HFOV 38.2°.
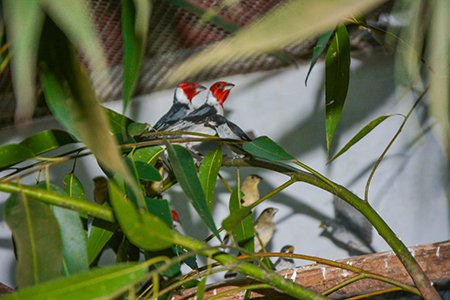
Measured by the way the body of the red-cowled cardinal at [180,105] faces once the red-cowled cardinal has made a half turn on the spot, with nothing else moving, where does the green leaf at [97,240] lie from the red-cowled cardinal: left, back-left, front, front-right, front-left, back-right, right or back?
left

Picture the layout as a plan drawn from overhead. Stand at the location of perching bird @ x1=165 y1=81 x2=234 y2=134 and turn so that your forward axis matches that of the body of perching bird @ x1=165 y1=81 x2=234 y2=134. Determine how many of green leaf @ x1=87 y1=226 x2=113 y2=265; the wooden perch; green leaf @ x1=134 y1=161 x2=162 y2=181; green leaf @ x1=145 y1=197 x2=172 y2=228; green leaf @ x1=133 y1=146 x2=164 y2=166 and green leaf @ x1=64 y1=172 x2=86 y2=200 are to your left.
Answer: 0

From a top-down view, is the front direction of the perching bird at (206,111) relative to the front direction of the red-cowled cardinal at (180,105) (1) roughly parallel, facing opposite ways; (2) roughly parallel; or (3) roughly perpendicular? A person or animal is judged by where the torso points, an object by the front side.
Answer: roughly parallel

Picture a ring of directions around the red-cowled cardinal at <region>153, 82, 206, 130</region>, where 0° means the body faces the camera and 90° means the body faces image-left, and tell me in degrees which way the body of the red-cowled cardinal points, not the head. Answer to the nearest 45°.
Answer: approximately 270°

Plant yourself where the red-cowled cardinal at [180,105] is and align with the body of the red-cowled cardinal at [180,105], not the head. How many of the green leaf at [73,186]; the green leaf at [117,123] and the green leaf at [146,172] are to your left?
0

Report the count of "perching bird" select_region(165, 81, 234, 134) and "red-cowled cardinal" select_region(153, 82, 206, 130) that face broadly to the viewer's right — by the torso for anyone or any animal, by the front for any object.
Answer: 2

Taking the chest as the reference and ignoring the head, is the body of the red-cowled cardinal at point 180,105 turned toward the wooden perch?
no
